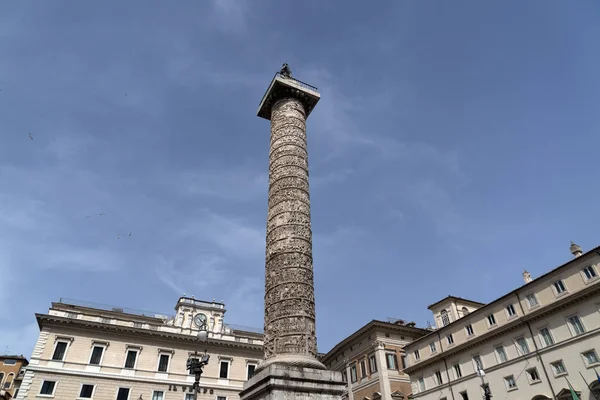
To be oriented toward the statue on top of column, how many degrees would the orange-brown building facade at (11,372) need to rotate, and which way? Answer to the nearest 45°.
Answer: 0° — it already faces it

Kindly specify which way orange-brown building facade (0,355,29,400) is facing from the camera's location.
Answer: facing the viewer

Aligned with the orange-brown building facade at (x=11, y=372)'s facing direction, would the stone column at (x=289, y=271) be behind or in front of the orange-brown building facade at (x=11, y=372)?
in front

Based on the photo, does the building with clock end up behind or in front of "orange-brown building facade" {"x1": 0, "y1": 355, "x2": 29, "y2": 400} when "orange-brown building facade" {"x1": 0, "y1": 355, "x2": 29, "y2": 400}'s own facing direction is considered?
in front
